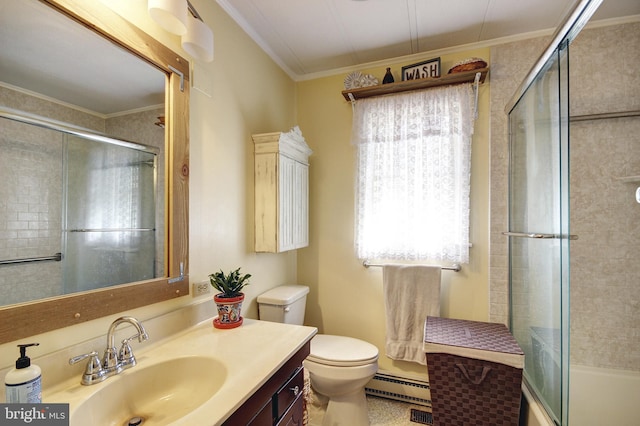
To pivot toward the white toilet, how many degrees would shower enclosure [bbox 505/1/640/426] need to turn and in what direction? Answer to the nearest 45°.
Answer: approximately 45° to its left

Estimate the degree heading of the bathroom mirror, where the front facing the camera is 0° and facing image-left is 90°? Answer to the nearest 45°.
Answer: approximately 315°

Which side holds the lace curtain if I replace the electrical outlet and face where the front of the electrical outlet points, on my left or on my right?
on my left

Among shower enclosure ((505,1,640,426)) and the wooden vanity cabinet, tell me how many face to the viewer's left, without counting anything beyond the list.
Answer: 1

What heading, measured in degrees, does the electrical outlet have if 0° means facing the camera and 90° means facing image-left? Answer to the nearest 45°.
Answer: approximately 315°

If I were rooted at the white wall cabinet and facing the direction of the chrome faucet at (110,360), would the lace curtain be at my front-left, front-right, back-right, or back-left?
back-left

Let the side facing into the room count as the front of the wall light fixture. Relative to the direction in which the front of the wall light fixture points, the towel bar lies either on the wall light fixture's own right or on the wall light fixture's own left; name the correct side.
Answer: on the wall light fixture's own left

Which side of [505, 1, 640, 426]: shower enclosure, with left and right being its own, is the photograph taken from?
left

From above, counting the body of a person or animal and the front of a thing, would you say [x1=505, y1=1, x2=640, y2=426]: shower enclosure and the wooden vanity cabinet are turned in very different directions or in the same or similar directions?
very different directions

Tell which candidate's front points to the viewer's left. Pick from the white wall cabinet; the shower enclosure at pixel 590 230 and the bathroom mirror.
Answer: the shower enclosure

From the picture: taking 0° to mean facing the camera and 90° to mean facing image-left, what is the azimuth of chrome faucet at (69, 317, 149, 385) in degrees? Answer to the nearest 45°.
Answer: approximately 315°

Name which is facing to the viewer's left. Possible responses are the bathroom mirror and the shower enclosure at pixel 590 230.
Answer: the shower enclosure
